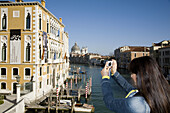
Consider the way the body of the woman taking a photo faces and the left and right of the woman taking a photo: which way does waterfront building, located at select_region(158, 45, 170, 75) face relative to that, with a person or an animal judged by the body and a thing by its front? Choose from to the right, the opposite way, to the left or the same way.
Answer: to the left

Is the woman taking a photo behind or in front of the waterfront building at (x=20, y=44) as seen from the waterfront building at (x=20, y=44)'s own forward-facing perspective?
in front

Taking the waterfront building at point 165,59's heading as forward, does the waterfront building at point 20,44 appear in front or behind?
in front

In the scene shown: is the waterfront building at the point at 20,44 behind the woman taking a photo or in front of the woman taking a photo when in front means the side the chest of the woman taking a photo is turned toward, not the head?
in front

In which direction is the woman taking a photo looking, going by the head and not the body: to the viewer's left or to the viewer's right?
to the viewer's left

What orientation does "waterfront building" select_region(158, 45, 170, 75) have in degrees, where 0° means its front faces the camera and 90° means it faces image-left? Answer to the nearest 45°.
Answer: approximately 45°

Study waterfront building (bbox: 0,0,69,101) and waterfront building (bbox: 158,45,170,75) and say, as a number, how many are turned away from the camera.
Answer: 0

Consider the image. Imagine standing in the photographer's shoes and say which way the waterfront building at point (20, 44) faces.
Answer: facing the viewer and to the right of the viewer

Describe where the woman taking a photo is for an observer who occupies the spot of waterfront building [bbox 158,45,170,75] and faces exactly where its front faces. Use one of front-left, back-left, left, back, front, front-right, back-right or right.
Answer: front-left

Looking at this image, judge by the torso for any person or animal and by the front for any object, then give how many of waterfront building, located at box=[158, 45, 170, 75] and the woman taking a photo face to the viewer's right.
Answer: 0

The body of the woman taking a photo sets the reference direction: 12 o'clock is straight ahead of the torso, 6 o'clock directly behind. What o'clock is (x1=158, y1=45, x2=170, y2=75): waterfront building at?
The waterfront building is roughly at 2 o'clock from the woman taking a photo.

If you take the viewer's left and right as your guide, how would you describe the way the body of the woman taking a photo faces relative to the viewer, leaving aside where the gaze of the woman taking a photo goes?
facing away from the viewer and to the left of the viewer
